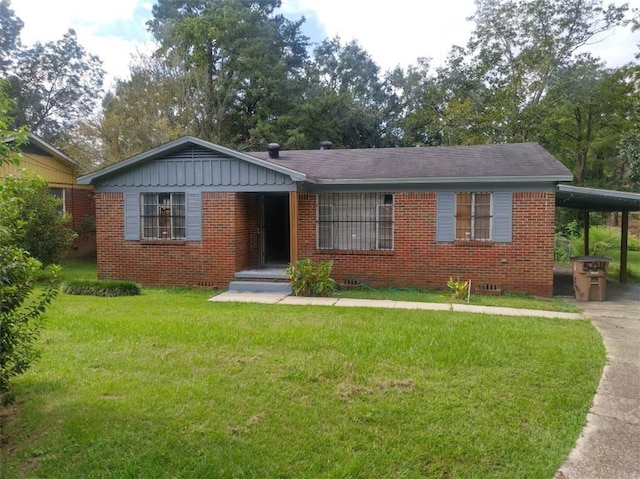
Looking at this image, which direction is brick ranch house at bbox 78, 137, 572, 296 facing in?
toward the camera

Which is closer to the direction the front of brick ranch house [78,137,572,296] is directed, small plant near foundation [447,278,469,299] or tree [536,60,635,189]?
the small plant near foundation

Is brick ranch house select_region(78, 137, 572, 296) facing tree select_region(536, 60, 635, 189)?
no

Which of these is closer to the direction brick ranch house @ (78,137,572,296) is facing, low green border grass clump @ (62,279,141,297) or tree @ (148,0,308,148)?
the low green border grass clump

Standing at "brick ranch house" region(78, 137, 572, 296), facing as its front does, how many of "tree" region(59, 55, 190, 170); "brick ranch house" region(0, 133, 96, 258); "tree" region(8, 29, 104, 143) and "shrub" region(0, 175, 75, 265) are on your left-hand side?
0

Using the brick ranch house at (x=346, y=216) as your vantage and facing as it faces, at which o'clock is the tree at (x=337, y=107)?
The tree is roughly at 6 o'clock from the brick ranch house.

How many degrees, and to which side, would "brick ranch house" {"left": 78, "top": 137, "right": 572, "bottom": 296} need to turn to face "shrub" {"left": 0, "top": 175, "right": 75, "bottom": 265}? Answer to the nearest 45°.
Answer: approximately 90° to its right

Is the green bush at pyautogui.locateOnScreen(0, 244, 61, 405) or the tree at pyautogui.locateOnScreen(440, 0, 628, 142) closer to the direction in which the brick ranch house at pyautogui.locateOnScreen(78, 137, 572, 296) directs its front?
the green bush

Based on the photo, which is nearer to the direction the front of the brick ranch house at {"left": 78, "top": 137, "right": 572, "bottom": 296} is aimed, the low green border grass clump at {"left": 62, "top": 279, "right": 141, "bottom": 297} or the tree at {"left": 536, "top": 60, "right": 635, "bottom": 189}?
the low green border grass clump

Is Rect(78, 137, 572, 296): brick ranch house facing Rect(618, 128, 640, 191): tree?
no

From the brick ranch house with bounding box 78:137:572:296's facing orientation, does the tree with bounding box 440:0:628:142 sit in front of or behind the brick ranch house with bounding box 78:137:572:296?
behind

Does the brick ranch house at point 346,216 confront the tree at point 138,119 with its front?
no

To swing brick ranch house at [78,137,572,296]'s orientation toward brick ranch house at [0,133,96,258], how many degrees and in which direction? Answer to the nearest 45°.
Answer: approximately 135° to its right

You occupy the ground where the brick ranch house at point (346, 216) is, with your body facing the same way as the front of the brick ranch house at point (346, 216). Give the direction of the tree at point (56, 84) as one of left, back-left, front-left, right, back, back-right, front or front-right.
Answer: back-right

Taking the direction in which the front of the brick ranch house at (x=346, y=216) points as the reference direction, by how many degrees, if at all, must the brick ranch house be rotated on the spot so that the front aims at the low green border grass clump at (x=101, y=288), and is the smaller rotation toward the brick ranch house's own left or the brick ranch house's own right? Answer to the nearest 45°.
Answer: approximately 90° to the brick ranch house's own right

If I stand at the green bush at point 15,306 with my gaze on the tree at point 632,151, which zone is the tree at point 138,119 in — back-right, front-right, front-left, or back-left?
front-left

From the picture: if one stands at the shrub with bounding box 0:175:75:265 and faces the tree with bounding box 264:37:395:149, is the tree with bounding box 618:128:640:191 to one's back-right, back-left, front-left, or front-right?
front-right
